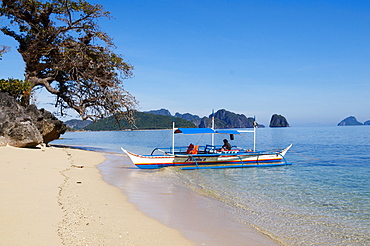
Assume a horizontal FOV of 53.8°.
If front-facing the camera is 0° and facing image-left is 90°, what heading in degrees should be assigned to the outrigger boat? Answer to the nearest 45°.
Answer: approximately 90°

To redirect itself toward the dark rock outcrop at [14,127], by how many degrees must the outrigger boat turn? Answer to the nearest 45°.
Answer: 0° — it already faces it
